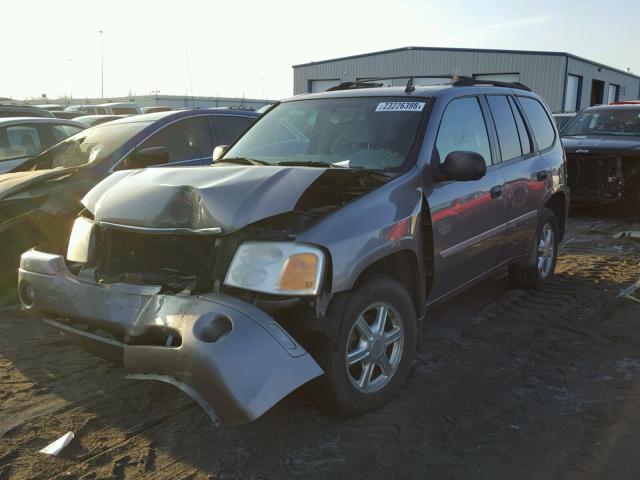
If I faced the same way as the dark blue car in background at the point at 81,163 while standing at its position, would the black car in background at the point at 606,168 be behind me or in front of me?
behind

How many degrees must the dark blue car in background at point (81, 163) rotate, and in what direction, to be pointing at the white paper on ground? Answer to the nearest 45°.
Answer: approximately 45° to its left

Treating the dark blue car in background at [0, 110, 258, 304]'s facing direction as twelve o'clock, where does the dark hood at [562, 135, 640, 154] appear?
The dark hood is roughly at 7 o'clock from the dark blue car in background.

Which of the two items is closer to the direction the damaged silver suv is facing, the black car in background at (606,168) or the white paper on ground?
the white paper on ground

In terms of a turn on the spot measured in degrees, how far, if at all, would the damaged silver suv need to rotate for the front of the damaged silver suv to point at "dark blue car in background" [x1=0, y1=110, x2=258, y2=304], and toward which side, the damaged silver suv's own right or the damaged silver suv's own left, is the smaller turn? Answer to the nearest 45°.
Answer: approximately 90° to the damaged silver suv's own right

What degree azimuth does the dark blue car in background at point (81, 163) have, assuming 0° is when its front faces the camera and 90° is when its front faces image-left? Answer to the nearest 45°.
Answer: approximately 45°

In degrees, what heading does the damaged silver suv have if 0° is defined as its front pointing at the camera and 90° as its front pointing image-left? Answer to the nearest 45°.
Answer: approximately 45°
